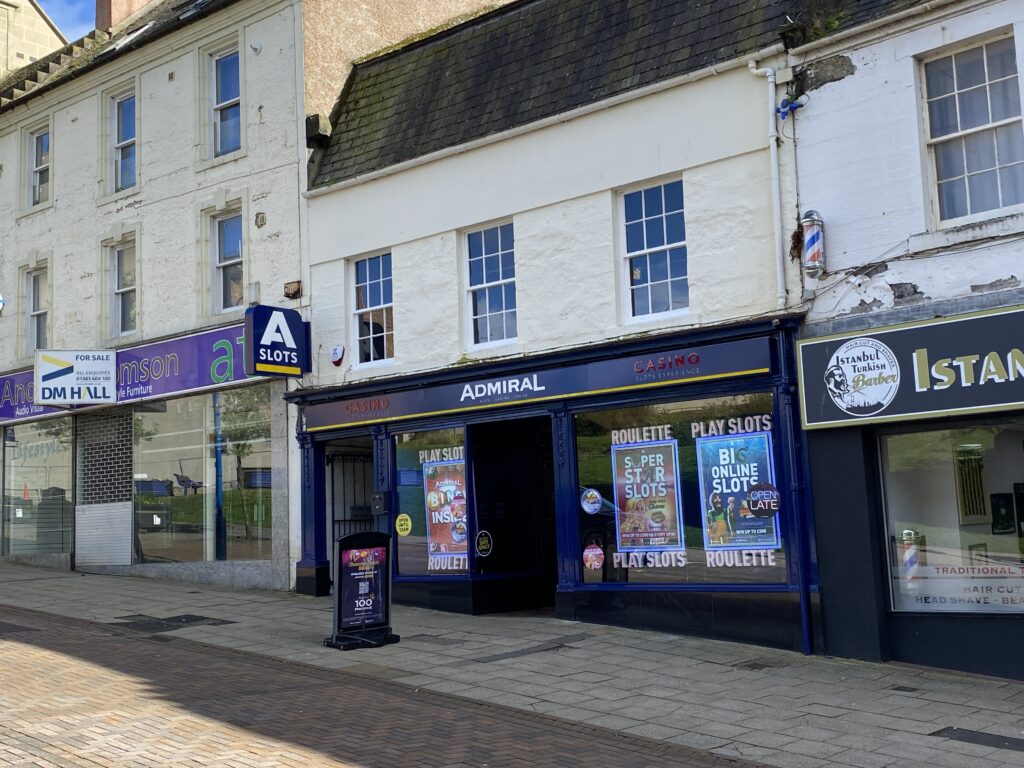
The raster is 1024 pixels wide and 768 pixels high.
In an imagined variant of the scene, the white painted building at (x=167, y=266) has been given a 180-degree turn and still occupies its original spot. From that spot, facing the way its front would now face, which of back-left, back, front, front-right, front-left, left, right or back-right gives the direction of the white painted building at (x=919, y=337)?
right

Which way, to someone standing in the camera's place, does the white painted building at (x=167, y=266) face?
facing the viewer and to the left of the viewer

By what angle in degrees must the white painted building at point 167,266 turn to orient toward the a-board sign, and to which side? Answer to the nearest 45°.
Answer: approximately 45° to its left

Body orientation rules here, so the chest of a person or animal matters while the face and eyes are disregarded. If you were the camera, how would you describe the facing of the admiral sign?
facing the viewer and to the right of the viewer

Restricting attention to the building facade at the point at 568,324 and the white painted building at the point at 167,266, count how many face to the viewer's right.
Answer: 0

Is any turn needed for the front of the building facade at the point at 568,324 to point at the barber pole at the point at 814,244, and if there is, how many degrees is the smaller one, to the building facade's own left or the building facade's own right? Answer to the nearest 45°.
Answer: approximately 90° to the building facade's own left

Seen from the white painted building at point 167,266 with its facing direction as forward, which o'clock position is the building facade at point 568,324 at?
The building facade is roughly at 9 o'clock from the white painted building.
